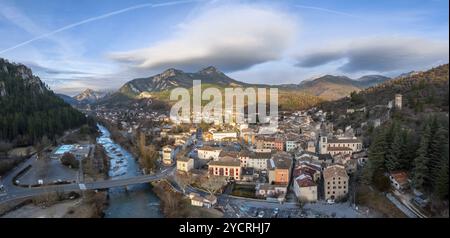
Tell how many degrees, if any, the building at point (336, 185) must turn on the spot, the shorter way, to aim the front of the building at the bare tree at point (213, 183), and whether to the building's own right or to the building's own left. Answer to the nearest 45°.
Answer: approximately 90° to the building's own right

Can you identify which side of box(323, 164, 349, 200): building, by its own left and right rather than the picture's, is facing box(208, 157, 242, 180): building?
right

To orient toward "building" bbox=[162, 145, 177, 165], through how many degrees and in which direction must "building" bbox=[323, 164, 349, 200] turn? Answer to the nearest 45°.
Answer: approximately 135° to its right

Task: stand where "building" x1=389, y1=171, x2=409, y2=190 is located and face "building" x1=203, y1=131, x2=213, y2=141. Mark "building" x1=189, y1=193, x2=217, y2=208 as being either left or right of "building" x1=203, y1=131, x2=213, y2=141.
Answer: left

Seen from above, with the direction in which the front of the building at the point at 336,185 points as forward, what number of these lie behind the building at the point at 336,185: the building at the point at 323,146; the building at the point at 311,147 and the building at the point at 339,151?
3

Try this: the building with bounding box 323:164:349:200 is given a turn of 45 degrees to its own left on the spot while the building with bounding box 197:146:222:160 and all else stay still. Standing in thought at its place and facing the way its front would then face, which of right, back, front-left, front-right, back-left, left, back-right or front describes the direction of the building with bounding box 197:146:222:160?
back

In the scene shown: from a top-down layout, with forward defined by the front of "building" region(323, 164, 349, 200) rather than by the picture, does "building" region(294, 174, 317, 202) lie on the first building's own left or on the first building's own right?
on the first building's own right

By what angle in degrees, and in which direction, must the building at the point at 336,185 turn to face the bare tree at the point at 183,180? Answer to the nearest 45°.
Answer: approximately 90° to its right

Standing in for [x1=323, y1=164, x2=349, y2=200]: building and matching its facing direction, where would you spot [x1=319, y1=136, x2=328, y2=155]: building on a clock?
[x1=319, y1=136, x2=328, y2=155]: building is roughly at 6 o'clock from [x1=323, y1=164, x2=349, y2=200]: building.

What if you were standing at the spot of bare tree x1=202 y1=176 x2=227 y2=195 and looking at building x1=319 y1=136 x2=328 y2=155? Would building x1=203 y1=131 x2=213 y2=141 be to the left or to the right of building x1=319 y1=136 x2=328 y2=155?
left

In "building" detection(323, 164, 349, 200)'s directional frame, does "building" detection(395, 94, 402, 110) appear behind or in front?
behind

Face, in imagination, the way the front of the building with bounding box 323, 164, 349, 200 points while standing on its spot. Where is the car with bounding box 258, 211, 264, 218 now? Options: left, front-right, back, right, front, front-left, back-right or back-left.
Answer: front-right

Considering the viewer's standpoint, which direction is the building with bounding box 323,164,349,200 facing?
facing the viewer

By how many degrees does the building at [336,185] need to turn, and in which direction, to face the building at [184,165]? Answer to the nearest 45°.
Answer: approximately 90° to its right
